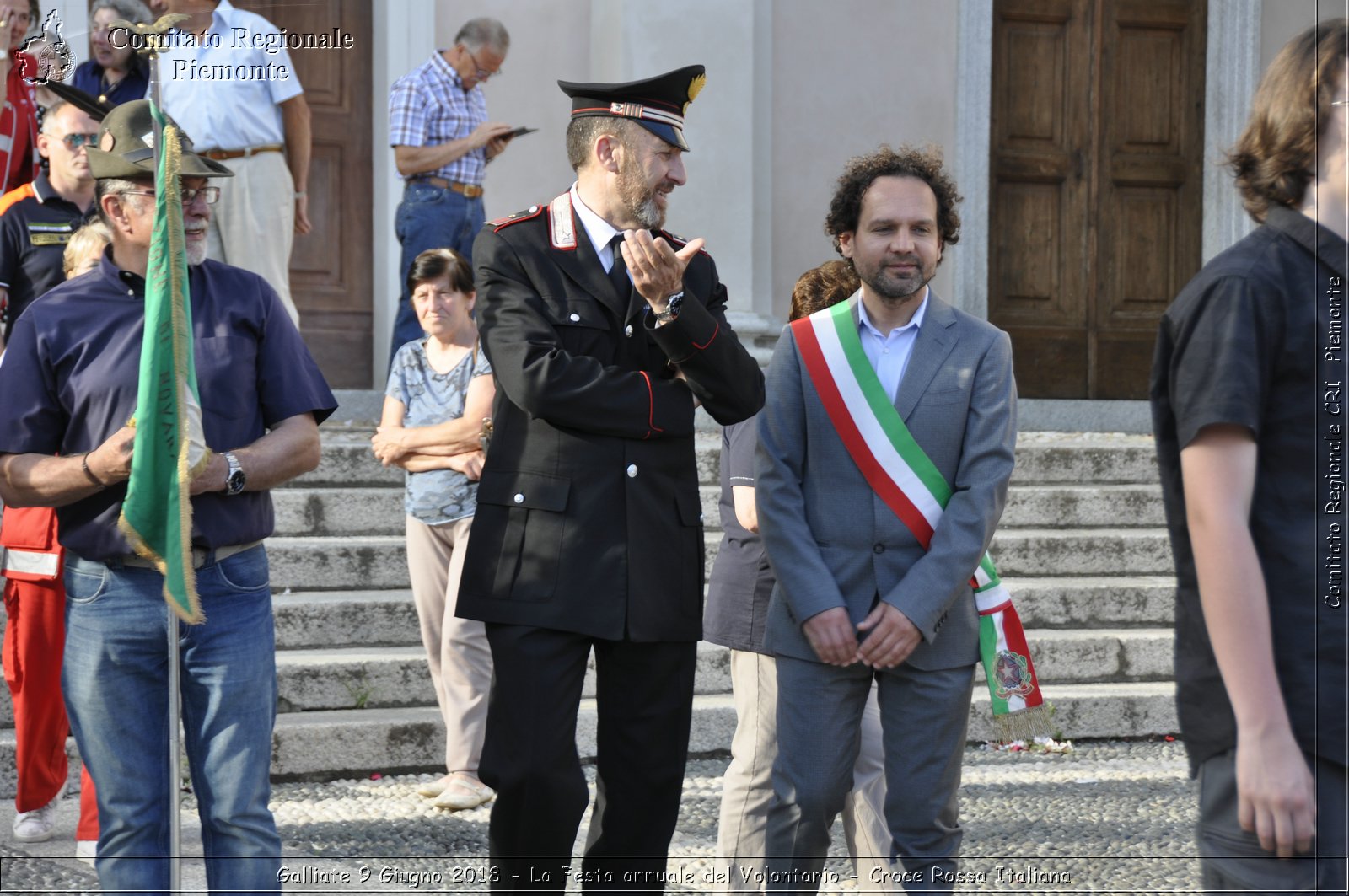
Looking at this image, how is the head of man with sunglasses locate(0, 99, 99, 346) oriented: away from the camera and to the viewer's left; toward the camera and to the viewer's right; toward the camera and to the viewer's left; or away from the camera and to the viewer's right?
toward the camera and to the viewer's right

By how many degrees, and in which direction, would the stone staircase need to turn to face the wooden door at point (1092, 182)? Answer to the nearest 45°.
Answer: approximately 135° to its left

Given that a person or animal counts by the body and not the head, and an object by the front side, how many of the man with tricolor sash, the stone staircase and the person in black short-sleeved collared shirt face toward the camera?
2

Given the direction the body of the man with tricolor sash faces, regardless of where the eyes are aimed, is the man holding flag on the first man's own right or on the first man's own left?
on the first man's own right

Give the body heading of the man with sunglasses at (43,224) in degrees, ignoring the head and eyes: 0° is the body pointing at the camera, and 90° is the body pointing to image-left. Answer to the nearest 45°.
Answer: approximately 315°
